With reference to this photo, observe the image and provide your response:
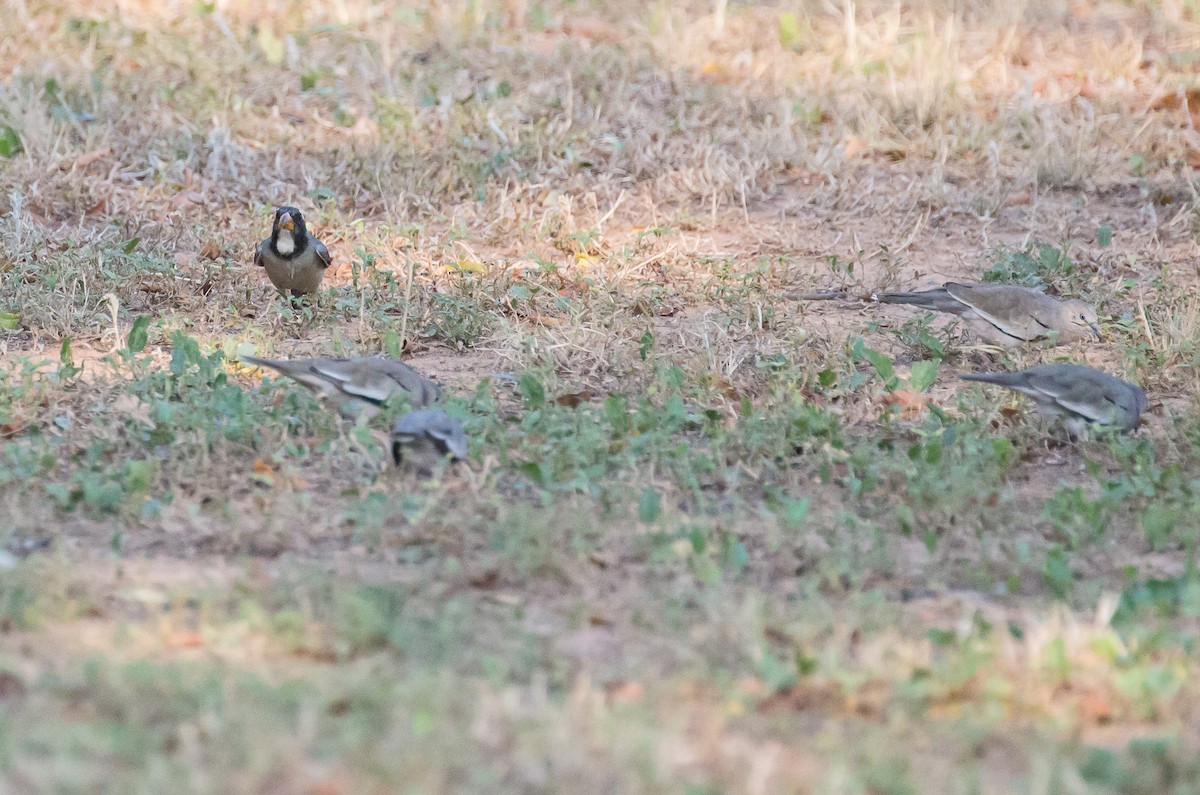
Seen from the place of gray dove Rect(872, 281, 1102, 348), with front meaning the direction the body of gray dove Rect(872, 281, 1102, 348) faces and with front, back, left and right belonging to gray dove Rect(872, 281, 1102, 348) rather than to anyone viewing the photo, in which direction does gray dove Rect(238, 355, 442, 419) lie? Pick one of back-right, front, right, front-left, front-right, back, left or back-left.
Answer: back-right

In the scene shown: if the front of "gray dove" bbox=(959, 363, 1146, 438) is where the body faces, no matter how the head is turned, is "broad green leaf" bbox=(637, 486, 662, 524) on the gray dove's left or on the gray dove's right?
on the gray dove's right

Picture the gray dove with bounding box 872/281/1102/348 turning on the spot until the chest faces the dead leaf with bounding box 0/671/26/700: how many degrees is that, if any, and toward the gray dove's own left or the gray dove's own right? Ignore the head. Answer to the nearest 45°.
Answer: approximately 135° to the gray dove's own right

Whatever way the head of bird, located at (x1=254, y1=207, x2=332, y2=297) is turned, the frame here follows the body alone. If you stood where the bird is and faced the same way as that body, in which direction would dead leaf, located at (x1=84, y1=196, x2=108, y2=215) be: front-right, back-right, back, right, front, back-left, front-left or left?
back-right

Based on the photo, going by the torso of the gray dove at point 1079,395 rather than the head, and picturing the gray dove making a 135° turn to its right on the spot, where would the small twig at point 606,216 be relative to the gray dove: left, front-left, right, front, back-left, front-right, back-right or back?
right

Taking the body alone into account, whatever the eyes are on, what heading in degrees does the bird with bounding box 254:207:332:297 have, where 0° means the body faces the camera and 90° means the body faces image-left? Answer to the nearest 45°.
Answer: approximately 0°

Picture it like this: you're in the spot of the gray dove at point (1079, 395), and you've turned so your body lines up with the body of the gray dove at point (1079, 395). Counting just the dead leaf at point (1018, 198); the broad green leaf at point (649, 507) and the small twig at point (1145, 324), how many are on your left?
2

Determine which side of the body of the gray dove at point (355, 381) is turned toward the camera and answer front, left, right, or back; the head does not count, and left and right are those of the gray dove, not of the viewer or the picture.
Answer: right

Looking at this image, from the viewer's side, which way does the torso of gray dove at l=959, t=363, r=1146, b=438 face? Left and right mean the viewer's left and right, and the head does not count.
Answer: facing to the right of the viewer

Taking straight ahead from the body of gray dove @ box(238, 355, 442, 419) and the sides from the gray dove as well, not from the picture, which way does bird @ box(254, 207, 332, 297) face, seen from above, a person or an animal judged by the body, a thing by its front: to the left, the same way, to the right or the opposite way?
to the right

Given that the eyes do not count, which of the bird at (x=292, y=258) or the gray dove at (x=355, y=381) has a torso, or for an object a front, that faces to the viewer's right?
the gray dove

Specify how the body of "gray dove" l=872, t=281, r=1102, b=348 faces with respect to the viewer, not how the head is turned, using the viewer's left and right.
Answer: facing to the right of the viewer

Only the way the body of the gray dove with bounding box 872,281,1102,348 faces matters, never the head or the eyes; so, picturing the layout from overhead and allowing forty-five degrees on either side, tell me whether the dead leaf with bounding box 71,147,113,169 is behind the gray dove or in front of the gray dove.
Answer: behind

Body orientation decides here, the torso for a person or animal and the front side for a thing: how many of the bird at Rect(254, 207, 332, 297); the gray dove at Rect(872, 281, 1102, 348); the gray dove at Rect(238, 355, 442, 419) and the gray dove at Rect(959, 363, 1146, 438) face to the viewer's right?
3

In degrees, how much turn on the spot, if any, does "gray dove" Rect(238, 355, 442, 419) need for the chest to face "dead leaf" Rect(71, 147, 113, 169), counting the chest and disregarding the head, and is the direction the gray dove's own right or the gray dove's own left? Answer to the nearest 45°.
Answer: approximately 90° to the gray dove's own left
